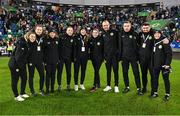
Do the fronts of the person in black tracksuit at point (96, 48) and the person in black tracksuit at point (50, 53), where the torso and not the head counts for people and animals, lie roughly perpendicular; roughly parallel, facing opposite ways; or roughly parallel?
roughly parallel

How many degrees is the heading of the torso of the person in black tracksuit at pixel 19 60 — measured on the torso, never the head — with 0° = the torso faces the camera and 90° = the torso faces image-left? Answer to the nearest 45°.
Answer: approximately 315°

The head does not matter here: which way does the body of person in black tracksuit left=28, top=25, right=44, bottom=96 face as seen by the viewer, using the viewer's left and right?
facing the viewer

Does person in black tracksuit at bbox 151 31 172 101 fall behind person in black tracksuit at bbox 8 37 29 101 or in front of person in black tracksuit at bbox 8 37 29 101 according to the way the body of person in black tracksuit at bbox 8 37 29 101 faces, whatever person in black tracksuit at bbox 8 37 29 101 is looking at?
in front

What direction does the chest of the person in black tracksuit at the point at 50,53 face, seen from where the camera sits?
toward the camera

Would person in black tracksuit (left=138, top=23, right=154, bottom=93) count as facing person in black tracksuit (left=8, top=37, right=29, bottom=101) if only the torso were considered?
no

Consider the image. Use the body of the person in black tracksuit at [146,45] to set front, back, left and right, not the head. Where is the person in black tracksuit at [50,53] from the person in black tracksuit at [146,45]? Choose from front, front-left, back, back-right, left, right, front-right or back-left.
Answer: right

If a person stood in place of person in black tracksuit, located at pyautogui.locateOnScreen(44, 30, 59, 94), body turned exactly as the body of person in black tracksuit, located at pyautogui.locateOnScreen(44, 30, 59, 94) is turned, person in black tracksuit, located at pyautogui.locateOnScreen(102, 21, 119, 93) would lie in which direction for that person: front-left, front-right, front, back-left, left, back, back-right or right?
left

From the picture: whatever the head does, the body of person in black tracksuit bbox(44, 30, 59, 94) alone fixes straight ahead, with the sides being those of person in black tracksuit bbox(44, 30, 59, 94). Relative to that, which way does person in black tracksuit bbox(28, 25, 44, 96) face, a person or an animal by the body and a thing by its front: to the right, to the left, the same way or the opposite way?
the same way

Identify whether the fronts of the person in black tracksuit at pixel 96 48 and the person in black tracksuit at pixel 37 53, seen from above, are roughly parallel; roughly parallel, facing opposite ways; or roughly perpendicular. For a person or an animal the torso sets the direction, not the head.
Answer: roughly parallel

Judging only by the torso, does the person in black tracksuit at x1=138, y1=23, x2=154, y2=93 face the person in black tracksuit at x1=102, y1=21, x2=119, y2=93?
no

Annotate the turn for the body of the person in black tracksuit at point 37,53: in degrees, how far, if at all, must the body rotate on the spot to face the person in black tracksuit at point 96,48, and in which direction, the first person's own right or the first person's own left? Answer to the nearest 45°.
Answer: approximately 90° to the first person's own left
